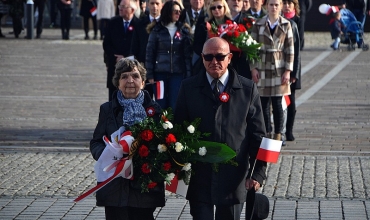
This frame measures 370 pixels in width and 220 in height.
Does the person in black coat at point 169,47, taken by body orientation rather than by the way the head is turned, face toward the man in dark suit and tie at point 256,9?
no

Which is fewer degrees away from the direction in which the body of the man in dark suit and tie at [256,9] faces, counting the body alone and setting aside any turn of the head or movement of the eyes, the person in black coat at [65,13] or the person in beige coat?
the person in beige coat

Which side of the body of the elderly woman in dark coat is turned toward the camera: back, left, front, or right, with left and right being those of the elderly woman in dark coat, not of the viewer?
front

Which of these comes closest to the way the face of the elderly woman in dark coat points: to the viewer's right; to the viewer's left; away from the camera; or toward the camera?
toward the camera

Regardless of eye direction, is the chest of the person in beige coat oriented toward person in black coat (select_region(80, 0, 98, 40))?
no

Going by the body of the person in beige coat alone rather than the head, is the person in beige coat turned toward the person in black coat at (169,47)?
no

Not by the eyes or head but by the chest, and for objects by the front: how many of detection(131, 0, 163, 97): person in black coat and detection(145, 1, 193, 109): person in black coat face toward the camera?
2

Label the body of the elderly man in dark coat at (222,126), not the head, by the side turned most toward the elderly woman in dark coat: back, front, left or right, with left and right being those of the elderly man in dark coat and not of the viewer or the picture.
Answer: right

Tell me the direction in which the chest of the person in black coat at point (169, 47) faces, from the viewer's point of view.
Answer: toward the camera

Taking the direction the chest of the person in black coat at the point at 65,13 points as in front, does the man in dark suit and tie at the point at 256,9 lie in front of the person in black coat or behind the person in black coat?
in front

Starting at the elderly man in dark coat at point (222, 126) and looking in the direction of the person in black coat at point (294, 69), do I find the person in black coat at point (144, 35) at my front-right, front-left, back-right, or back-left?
front-left

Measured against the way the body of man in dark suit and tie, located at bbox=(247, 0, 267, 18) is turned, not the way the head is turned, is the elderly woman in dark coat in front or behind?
in front

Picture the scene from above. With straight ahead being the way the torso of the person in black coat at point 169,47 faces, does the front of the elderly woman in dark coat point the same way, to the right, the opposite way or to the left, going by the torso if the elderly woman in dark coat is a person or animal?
the same way

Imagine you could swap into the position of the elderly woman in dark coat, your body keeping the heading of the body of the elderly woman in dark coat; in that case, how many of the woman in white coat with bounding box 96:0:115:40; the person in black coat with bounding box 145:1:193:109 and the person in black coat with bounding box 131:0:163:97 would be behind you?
3

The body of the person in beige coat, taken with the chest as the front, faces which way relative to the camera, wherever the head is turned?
toward the camera

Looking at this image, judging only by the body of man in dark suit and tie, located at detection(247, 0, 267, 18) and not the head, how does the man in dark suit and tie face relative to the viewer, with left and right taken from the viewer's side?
facing the viewer

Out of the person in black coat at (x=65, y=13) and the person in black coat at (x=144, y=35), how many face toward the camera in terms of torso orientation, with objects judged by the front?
2

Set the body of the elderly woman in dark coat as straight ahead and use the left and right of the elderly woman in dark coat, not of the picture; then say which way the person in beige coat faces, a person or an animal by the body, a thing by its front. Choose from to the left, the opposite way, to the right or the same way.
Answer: the same way

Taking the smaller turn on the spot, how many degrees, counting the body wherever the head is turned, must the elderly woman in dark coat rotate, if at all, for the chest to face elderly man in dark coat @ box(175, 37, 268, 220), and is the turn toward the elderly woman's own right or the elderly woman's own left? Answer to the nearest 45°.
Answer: approximately 90° to the elderly woman's own left

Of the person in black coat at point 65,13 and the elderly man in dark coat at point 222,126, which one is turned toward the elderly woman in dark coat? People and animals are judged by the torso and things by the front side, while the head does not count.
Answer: the person in black coat

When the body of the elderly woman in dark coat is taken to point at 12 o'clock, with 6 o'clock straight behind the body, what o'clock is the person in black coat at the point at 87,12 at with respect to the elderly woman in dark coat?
The person in black coat is roughly at 6 o'clock from the elderly woman in dark coat.

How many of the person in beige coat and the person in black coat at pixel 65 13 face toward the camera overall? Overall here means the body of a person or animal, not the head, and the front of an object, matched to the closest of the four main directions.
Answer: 2
